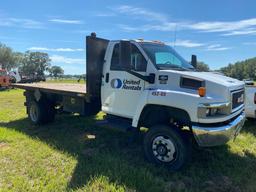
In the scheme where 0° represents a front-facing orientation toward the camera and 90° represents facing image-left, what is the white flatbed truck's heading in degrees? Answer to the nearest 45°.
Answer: approximately 315°

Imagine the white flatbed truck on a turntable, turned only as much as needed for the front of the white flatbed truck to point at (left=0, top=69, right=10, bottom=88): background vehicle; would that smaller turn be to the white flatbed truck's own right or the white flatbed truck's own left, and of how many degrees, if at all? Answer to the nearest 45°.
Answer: approximately 180°

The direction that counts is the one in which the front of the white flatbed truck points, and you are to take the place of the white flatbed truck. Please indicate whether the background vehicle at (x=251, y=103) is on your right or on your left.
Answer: on your left
